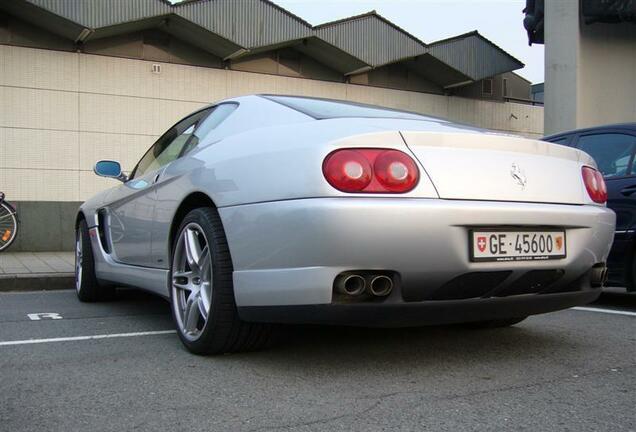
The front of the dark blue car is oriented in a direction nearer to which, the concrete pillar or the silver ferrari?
the concrete pillar

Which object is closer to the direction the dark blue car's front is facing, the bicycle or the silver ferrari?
the bicycle

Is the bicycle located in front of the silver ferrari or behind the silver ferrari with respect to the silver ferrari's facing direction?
in front

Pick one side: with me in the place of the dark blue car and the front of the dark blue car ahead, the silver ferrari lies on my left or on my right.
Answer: on my left

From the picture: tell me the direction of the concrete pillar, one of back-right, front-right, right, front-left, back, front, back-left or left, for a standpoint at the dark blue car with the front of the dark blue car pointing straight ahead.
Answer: front-right

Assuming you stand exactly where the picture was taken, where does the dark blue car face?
facing away from the viewer and to the left of the viewer

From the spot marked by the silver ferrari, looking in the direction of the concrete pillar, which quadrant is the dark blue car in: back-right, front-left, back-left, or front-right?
front-right

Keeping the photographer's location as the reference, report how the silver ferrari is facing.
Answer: facing away from the viewer and to the left of the viewer

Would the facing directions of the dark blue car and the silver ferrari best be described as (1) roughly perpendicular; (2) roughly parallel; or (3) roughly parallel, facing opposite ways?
roughly parallel

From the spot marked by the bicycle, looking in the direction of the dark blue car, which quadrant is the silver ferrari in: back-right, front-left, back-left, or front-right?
front-right

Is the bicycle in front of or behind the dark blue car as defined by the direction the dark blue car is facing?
in front

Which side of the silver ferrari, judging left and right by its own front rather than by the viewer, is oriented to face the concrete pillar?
right
